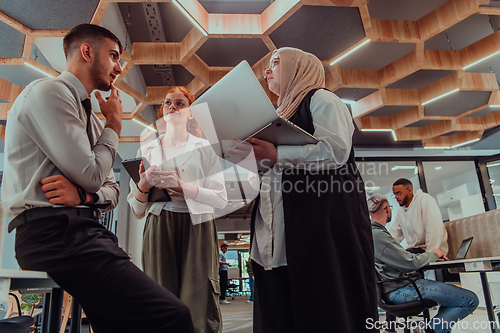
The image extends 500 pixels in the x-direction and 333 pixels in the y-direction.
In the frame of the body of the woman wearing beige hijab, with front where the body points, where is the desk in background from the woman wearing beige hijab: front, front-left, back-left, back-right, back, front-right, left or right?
back-right

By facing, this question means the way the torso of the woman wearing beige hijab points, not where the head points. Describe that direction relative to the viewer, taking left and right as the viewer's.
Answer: facing to the left of the viewer

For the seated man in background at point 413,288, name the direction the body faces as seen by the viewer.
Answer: to the viewer's right

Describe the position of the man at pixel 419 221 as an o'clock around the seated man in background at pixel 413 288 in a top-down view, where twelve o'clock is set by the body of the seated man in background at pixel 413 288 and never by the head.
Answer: the man at pixel 419 221 is roughly at 9 o'clock from the seated man in background at pixel 413 288.

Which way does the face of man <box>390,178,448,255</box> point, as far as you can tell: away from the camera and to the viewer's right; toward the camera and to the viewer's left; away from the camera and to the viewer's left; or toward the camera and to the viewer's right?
toward the camera and to the viewer's left

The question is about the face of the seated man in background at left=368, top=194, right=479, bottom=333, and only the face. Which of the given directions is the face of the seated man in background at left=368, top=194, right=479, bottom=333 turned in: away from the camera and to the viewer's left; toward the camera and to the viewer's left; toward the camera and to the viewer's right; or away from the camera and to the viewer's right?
away from the camera and to the viewer's right

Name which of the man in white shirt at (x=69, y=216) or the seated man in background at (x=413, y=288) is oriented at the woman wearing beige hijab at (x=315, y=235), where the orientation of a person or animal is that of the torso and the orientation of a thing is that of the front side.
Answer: the man in white shirt

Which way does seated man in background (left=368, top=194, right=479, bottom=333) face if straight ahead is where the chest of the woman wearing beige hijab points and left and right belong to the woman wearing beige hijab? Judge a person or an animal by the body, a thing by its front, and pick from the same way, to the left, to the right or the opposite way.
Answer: the opposite way

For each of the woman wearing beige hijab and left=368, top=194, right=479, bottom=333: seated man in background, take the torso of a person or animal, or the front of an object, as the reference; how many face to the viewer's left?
1

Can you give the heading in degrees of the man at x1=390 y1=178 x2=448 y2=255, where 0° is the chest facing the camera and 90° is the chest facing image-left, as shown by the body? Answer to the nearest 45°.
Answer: approximately 45°

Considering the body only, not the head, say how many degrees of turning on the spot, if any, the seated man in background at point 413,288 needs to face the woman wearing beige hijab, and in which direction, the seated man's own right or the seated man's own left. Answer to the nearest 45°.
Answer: approximately 90° to the seated man's own right
